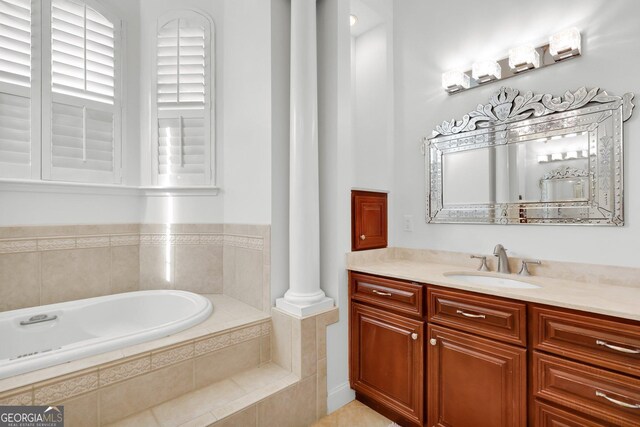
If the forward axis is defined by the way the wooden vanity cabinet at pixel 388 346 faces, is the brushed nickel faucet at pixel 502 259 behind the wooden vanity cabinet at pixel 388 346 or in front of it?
behind

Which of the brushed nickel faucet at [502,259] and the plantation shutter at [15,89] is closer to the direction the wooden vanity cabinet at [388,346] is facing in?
the plantation shutter

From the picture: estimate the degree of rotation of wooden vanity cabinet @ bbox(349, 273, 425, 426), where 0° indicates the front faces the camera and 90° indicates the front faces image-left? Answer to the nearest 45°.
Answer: approximately 45°

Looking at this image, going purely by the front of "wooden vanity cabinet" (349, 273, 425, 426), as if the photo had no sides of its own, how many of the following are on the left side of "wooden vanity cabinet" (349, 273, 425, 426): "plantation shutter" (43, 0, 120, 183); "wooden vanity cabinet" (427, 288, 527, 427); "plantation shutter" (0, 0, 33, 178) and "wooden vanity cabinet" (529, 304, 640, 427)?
2
